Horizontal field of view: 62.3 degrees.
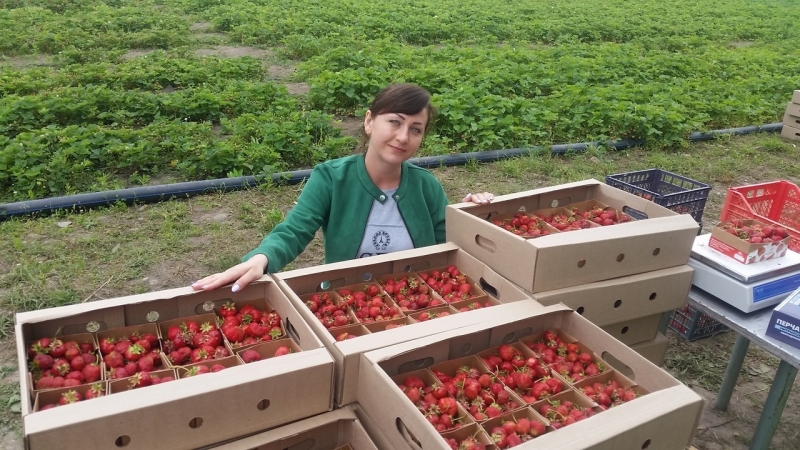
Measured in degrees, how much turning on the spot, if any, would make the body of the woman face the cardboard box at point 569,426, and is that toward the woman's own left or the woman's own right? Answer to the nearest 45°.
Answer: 0° — they already face it

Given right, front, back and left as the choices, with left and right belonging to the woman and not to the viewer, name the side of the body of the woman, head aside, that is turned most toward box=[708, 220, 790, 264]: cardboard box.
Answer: left

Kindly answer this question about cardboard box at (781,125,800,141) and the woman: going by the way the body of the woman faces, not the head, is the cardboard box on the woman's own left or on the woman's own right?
on the woman's own left

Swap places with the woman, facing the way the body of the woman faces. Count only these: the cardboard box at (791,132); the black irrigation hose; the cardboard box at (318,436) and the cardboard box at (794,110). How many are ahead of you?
1

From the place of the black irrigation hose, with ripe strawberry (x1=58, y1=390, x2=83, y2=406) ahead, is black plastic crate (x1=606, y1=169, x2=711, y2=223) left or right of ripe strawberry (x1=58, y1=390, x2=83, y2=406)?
left

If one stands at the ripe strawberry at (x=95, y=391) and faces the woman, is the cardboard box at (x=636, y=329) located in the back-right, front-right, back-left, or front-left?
front-right

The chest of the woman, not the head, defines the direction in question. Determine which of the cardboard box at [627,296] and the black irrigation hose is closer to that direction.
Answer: the cardboard box

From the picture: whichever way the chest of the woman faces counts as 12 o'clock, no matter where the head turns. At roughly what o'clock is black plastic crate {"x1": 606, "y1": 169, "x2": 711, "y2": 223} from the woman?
The black plastic crate is roughly at 8 o'clock from the woman.

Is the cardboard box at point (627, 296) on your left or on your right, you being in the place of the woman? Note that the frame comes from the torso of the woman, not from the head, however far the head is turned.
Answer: on your left

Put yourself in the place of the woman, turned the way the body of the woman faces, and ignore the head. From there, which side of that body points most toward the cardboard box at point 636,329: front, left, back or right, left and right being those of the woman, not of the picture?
left

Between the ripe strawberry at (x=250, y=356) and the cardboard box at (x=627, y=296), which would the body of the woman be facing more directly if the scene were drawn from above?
the ripe strawberry

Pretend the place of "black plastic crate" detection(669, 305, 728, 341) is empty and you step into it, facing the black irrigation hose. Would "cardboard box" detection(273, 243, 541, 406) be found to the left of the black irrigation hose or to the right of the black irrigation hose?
left

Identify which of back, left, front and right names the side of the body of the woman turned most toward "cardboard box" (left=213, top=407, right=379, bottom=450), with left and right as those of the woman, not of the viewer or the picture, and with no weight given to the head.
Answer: front

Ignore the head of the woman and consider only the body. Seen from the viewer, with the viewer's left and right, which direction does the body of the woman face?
facing the viewer

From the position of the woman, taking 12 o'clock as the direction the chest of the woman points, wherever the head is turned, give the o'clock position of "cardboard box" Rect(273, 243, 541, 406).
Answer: The cardboard box is roughly at 12 o'clock from the woman.

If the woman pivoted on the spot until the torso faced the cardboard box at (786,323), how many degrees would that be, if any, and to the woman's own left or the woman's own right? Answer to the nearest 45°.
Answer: approximately 45° to the woman's own left
